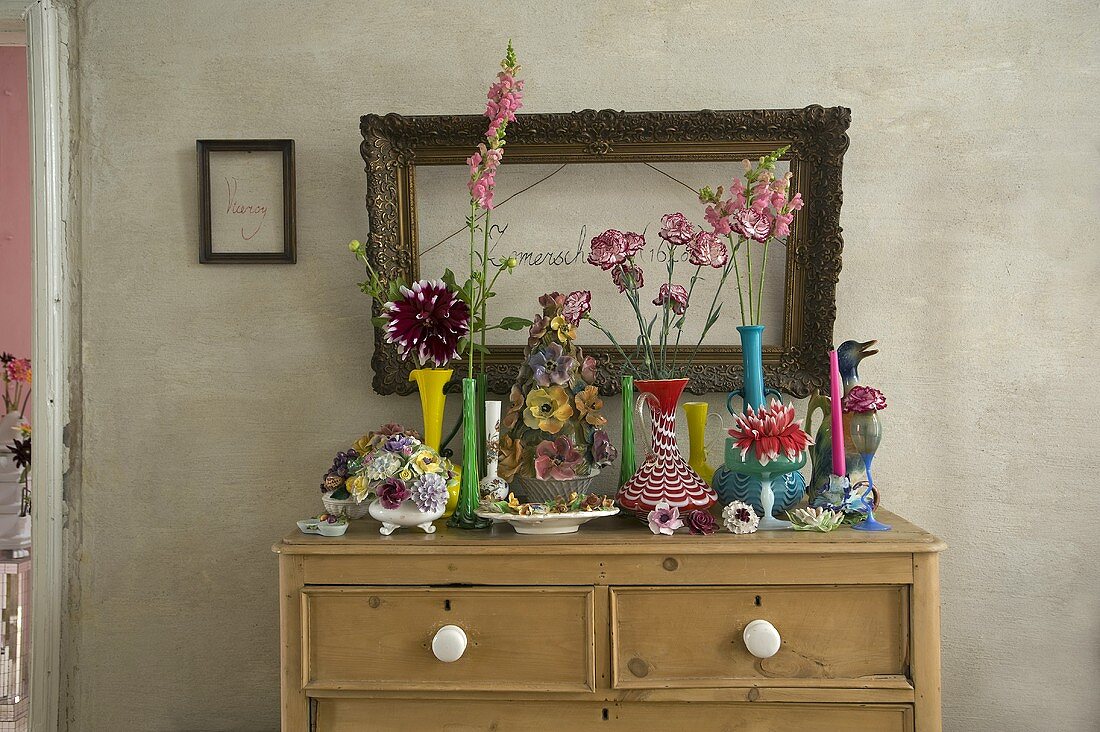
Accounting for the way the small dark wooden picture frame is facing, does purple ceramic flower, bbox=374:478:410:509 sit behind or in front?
in front

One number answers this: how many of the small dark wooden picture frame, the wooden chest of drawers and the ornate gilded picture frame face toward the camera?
3

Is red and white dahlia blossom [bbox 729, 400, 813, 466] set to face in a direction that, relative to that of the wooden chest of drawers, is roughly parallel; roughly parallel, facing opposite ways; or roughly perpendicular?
roughly parallel

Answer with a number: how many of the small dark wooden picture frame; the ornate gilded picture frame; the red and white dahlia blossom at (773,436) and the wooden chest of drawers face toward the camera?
4

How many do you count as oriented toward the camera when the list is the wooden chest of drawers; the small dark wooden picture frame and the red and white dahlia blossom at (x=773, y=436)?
3

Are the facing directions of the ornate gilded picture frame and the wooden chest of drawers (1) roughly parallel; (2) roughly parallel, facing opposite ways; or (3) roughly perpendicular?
roughly parallel

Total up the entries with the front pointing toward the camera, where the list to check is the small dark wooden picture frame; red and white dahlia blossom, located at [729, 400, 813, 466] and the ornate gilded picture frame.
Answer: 3

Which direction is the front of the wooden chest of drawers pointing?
toward the camera

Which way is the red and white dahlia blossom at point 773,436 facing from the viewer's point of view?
toward the camera
